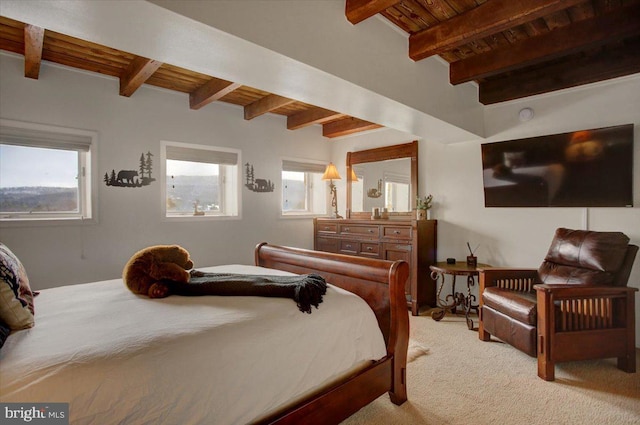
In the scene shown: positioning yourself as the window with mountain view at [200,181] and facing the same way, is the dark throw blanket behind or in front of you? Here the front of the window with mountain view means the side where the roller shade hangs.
in front

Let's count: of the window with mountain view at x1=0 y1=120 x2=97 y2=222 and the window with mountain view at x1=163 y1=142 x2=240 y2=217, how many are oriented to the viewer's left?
0

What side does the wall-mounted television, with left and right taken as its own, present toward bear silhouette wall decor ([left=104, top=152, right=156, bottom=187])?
front

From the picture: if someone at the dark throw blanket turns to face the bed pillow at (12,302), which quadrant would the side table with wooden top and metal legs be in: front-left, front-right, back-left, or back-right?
back-right

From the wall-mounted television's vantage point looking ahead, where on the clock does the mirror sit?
The mirror is roughly at 2 o'clock from the wall-mounted television.

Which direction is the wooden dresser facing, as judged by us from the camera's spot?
facing the viewer and to the left of the viewer

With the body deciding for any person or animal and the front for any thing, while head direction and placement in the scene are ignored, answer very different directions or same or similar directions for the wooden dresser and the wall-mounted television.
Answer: same or similar directions

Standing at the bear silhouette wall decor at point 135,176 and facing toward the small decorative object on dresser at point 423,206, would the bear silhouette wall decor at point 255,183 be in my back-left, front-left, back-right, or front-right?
front-left

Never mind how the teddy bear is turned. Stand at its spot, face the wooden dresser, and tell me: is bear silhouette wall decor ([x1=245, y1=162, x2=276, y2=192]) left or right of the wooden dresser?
left

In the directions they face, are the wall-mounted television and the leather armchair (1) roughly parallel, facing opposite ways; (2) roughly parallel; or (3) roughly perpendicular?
roughly parallel

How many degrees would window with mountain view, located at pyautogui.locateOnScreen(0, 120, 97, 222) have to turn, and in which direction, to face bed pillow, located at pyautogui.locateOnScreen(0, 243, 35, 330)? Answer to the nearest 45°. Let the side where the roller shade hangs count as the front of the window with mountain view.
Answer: approximately 45° to its right

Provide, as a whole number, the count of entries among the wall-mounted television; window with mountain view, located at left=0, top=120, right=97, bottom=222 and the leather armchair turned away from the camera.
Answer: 0

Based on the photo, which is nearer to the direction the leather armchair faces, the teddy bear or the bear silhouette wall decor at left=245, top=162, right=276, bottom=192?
the teddy bear

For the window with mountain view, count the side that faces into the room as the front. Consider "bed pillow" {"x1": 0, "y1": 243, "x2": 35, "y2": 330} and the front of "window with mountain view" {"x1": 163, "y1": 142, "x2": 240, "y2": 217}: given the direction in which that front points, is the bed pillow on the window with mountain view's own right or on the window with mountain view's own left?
on the window with mountain view's own right

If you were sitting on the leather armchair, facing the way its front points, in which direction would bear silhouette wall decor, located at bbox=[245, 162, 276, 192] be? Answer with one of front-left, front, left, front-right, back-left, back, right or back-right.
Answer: front-right

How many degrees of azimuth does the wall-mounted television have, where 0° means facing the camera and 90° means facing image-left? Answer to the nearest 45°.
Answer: approximately 45°
